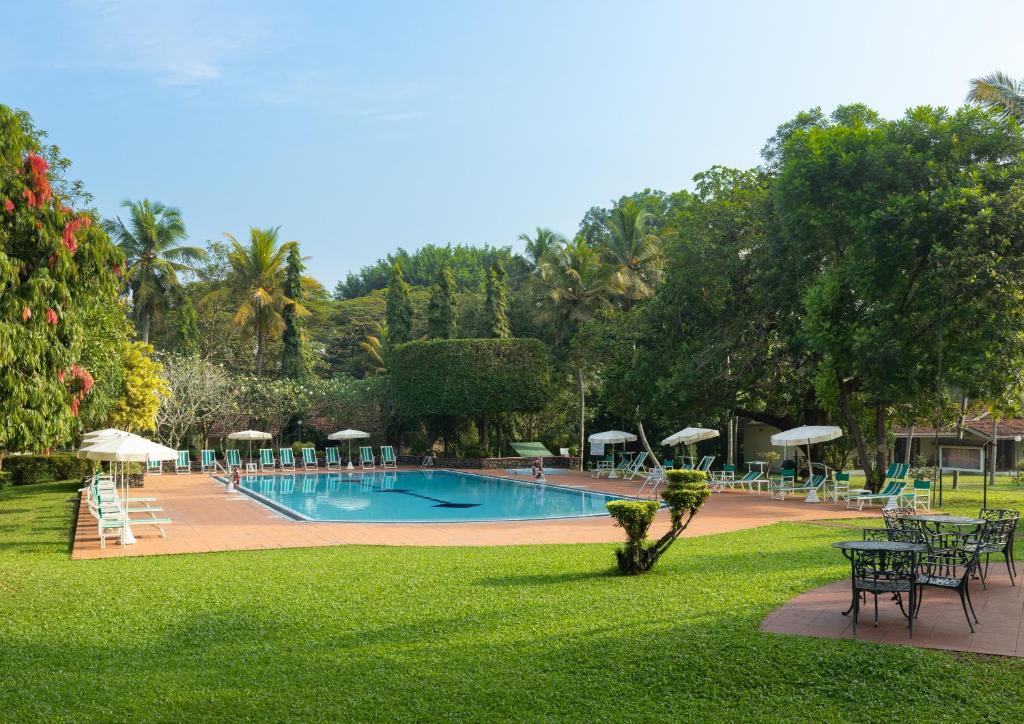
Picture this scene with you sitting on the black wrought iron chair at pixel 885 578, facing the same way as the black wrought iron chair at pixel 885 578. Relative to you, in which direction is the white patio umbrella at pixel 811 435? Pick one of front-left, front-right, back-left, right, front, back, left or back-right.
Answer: front

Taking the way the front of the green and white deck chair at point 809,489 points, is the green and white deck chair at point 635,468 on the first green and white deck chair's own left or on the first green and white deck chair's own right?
on the first green and white deck chair's own right

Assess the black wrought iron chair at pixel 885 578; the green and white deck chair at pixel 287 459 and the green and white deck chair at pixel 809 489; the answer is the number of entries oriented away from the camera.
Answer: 1

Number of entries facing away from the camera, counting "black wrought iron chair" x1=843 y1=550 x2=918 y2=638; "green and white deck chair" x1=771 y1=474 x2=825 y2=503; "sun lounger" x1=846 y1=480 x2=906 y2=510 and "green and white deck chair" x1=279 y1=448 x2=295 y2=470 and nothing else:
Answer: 1

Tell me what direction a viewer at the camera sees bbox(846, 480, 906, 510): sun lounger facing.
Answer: facing to the left of the viewer

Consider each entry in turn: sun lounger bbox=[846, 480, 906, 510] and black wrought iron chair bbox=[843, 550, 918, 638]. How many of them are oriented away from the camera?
1

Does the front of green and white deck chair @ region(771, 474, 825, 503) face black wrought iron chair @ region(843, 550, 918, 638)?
no

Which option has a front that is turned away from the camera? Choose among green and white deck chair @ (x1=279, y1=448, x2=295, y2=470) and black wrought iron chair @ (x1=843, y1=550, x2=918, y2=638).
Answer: the black wrought iron chair

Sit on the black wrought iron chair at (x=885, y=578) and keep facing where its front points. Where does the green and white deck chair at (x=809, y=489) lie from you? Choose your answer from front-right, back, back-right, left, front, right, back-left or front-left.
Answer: front

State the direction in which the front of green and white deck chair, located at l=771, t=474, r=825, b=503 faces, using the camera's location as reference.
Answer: facing to the left of the viewer

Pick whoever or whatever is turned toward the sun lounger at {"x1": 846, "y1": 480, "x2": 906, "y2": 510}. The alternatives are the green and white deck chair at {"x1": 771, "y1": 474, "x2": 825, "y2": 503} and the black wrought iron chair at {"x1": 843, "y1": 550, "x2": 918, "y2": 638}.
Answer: the black wrought iron chair

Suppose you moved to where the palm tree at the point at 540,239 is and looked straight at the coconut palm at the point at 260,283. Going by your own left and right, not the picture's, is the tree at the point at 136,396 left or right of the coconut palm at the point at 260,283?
left

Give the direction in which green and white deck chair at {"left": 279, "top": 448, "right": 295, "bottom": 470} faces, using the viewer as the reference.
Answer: facing the viewer

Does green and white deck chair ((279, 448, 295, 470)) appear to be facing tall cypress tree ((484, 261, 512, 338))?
no

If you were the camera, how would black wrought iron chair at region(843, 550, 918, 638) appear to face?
facing away from the viewer
